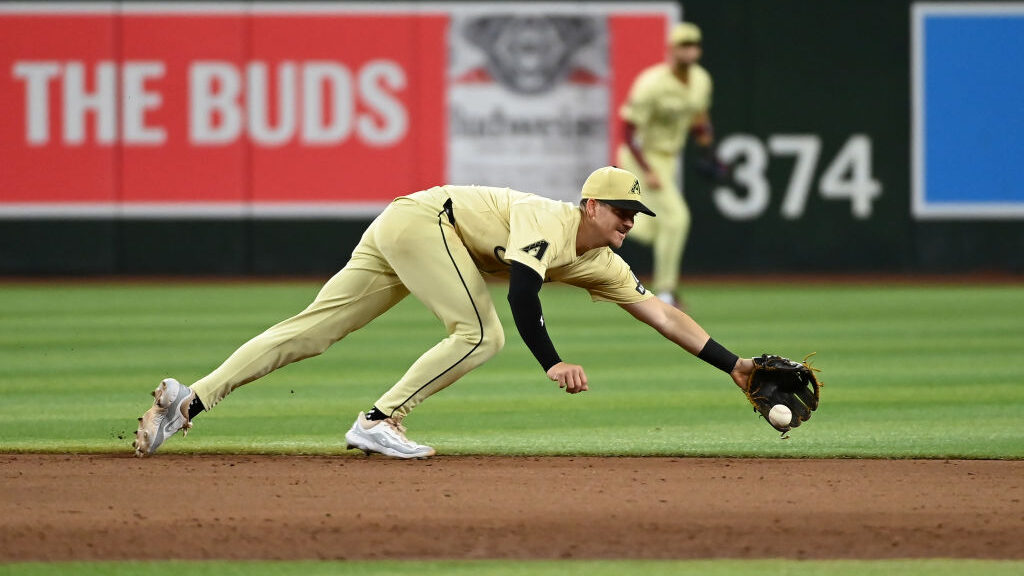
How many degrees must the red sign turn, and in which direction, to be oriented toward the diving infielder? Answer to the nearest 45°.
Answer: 0° — it already faces them

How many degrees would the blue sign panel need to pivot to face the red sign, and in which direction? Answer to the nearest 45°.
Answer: approximately 90° to its right

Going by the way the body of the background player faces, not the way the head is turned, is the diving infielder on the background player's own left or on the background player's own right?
on the background player's own right

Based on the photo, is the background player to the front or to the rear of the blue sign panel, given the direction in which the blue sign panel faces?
to the front

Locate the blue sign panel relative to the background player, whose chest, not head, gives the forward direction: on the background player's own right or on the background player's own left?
on the background player's own left

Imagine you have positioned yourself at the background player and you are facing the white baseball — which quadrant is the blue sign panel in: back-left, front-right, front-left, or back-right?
back-left

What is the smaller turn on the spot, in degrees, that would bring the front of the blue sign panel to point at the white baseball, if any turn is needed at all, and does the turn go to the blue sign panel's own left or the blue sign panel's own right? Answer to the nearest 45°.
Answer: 0° — it already faces it

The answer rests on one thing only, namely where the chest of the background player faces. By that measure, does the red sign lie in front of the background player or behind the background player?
behind

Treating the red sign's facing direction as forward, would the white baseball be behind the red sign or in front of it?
in front

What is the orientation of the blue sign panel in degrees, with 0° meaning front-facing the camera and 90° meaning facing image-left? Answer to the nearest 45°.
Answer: approximately 0°

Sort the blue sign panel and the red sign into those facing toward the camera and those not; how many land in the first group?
2

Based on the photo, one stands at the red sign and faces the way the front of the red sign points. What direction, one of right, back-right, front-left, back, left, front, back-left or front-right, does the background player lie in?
front-left

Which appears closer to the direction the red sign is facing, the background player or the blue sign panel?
the background player
